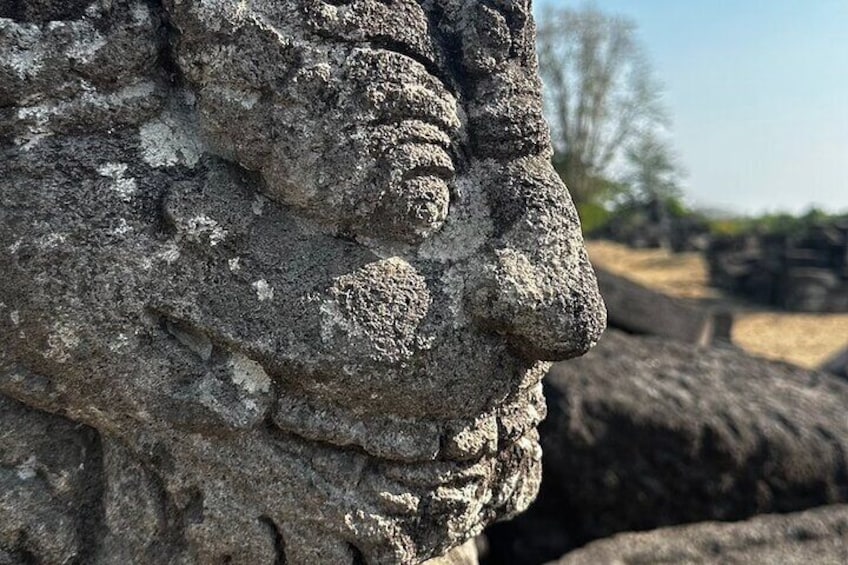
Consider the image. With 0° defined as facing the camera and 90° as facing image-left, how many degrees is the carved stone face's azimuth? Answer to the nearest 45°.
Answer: approximately 270°
